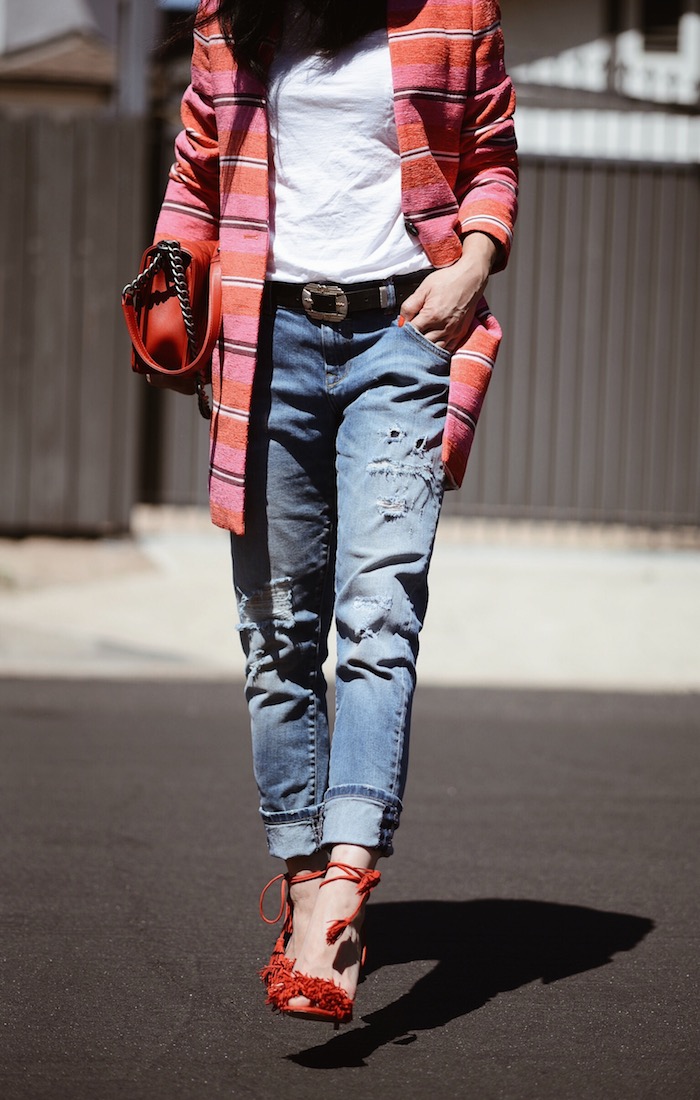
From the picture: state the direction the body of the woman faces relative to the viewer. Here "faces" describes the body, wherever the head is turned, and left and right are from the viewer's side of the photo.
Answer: facing the viewer

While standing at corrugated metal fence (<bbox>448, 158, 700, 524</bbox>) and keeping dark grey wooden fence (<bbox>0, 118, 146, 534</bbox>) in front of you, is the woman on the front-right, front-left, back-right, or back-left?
front-left

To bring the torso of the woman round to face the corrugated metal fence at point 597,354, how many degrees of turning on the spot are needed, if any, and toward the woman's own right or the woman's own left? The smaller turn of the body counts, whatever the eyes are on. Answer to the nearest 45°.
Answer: approximately 180°

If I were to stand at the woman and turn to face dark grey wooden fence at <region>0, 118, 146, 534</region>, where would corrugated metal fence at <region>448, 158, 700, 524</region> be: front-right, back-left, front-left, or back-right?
front-right

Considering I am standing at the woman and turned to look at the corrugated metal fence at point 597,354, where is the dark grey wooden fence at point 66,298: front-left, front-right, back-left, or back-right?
front-left

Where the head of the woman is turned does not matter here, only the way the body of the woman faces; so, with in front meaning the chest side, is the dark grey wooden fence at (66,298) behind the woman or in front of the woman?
behind

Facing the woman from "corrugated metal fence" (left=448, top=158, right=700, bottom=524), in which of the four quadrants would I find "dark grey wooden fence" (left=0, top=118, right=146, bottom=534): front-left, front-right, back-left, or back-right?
front-right
